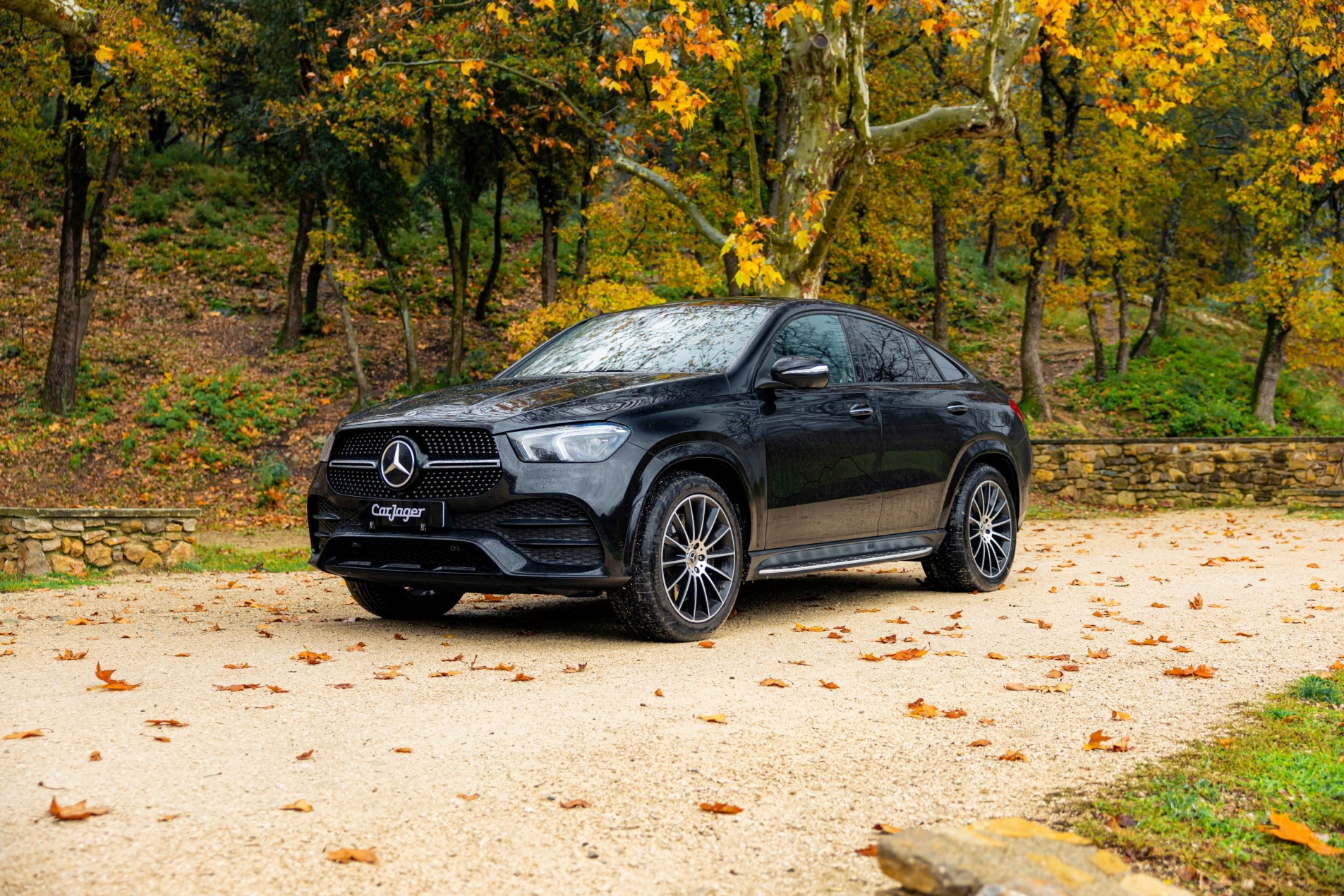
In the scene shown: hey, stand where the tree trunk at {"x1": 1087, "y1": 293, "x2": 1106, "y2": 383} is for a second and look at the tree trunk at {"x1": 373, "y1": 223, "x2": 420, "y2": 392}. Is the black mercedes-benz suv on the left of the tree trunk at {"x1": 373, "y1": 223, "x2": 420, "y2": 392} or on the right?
left

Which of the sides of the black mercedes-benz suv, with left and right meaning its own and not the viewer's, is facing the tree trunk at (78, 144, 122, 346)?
right

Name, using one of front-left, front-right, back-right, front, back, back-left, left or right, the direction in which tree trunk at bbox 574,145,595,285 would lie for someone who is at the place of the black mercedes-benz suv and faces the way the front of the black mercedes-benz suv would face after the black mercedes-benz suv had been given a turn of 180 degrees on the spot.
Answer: front-left

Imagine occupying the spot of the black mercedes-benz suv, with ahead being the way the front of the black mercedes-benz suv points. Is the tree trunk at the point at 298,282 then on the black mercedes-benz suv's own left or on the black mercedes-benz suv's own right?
on the black mercedes-benz suv's own right

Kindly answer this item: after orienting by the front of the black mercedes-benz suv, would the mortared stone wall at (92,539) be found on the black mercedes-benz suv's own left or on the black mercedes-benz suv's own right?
on the black mercedes-benz suv's own right

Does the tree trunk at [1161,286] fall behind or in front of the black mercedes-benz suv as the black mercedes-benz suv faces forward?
behind

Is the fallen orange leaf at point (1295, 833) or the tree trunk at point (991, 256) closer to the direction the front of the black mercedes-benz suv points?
the fallen orange leaf

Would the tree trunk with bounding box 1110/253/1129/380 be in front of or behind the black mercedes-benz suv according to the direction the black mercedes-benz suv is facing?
behind

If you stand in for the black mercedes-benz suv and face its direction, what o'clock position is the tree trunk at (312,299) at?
The tree trunk is roughly at 4 o'clock from the black mercedes-benz suv.

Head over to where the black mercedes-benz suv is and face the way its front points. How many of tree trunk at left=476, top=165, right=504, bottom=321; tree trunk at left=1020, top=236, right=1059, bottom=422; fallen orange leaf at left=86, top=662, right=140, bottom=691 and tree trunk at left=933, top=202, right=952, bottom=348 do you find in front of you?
1

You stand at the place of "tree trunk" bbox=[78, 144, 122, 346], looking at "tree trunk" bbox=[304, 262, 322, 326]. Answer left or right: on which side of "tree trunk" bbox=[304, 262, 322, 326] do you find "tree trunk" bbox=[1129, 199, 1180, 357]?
right

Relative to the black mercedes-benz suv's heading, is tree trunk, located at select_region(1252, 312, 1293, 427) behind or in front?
behind

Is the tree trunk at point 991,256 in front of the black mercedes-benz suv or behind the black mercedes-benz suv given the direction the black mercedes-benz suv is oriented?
behind

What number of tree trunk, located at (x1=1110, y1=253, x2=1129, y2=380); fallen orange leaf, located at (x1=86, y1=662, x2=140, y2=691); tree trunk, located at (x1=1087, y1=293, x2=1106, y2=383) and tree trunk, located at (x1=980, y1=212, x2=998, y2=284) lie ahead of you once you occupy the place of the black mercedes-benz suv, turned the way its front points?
1

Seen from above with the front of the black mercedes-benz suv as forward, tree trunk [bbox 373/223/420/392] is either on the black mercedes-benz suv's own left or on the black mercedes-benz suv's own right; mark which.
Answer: on the black mercedes-benz suv's own right

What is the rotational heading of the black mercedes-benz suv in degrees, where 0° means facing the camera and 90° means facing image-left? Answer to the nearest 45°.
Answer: approximately 45°
